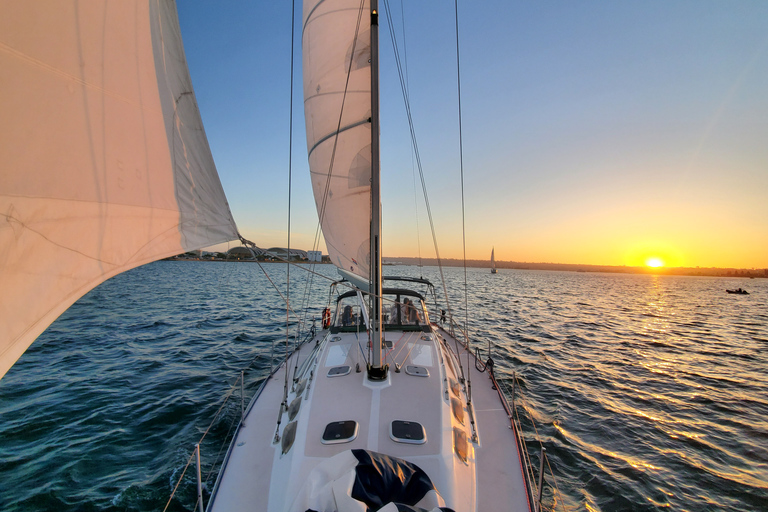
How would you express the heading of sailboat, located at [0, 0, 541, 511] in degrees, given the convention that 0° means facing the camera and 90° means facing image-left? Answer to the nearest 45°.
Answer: approximately 0°
